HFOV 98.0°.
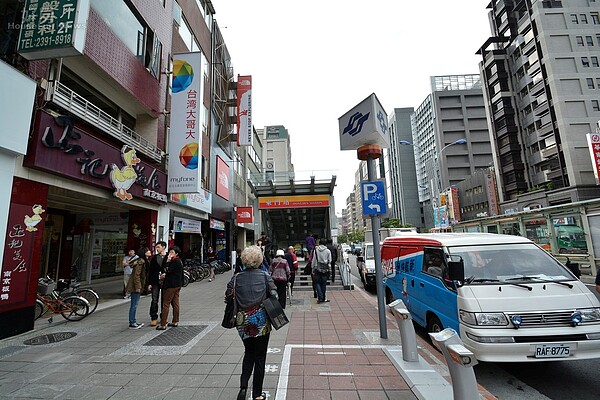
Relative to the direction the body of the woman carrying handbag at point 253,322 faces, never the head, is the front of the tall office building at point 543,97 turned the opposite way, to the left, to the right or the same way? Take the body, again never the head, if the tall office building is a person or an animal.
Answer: to the left

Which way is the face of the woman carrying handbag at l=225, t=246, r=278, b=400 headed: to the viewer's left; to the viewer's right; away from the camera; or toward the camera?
away from the camera

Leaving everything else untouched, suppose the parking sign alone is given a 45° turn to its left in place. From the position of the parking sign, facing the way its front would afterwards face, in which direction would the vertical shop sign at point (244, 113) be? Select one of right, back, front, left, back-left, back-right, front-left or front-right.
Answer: back

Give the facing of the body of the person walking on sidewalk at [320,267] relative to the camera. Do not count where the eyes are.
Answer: away from the camera

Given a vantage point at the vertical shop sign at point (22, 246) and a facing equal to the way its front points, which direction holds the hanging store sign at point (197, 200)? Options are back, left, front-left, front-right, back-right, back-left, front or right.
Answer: left

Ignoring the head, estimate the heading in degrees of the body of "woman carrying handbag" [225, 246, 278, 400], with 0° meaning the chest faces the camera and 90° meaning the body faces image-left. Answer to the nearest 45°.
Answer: approximately 180°

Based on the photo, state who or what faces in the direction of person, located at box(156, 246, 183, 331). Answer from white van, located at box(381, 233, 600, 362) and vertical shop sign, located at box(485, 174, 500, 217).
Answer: the vertical shop sign
